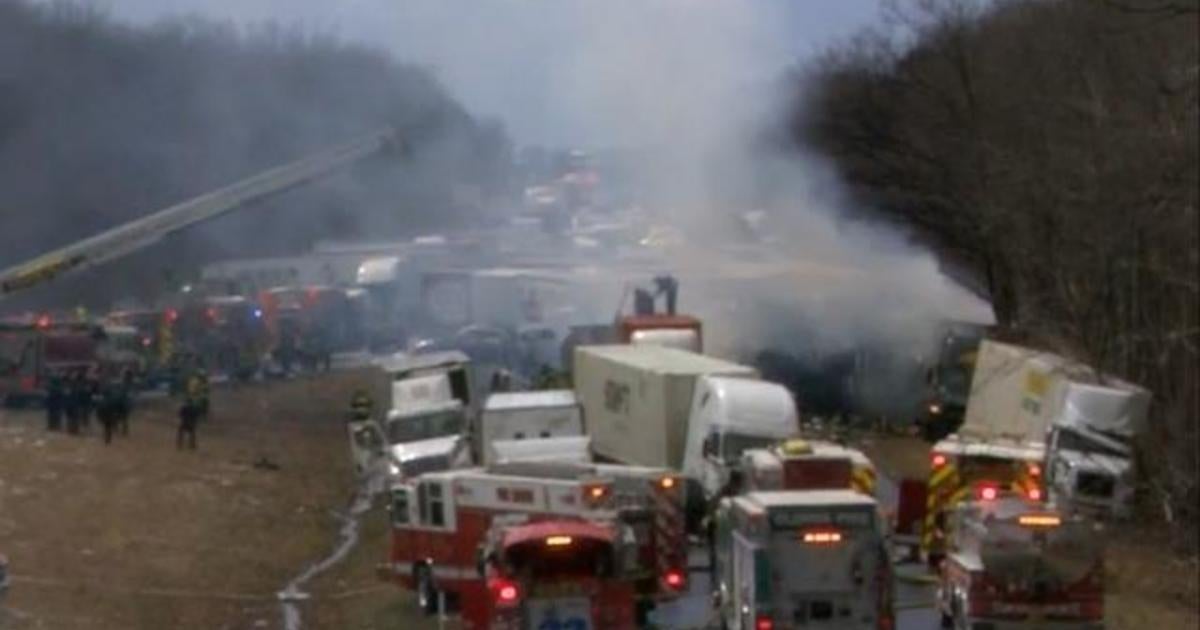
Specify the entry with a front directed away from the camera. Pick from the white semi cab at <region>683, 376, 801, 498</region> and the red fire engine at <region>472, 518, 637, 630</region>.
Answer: the red fire engine

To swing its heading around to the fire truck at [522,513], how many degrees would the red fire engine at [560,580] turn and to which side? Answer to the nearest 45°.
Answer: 0° — it already faces it

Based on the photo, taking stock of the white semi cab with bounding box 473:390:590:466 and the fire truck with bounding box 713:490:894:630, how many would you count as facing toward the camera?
1

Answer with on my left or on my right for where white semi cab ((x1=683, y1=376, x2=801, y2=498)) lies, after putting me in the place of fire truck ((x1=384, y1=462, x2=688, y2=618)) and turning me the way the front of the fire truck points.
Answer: on my right

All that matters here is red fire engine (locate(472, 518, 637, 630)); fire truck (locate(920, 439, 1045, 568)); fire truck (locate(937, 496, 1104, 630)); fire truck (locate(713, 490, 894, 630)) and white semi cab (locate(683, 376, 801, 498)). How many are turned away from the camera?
4

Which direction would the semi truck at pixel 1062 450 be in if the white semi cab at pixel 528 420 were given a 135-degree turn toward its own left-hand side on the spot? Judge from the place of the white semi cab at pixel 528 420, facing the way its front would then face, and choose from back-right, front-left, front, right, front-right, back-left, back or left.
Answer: front-right

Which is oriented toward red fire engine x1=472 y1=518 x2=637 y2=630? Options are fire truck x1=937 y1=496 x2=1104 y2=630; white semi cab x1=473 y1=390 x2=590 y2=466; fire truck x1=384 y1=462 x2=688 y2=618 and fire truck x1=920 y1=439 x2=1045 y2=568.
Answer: the white semi cab

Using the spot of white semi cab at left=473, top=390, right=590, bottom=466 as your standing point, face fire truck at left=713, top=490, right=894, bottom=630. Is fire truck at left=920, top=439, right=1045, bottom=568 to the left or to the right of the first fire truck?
left

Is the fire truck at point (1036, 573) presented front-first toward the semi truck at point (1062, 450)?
yes

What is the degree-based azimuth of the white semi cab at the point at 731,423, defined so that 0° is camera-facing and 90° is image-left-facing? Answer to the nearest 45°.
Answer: approximately 315°

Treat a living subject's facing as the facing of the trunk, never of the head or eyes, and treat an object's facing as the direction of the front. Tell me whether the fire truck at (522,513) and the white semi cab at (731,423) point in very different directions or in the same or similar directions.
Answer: very different directions

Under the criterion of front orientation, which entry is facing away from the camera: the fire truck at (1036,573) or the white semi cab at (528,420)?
the fire truck

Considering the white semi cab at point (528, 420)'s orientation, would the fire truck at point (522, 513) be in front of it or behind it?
in front

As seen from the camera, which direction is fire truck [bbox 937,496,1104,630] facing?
away from the camera

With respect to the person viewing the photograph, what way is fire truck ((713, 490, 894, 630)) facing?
facing away from the viewer

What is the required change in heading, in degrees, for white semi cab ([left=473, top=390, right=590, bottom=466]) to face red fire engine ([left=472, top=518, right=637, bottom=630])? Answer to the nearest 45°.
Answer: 0° — it already faces it
